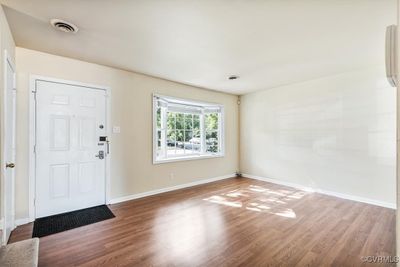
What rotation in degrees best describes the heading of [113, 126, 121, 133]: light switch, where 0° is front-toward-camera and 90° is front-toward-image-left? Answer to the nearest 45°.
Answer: approximately 0°

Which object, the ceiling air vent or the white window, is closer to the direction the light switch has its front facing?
the ceiling air vent

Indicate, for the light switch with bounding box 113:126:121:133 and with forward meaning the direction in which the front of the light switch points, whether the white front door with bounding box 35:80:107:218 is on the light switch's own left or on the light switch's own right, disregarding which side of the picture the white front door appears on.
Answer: on the light switch's own right
